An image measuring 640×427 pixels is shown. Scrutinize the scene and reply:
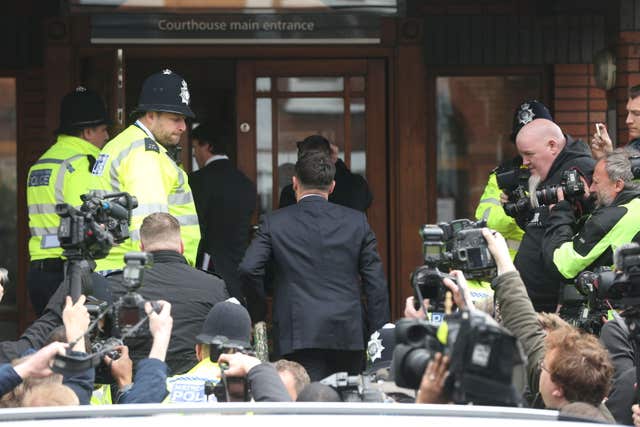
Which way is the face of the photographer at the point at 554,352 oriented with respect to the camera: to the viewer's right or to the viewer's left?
to the viewer's left

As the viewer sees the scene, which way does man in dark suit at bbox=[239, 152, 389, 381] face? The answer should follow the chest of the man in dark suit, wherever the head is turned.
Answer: away from the camera

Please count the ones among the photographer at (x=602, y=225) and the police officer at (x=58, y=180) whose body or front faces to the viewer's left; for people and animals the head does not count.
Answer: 1

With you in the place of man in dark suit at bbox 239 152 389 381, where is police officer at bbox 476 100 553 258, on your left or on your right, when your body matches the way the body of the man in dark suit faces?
on your right

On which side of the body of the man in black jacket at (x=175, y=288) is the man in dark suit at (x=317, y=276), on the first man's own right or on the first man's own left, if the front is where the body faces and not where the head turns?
on the first man's own right

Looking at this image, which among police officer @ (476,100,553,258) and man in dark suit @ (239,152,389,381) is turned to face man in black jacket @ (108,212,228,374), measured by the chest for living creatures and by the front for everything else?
the police officer

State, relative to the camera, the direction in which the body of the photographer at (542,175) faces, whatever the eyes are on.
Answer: to the viewer's left

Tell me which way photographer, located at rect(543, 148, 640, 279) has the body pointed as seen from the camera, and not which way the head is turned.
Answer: to the viewer's left

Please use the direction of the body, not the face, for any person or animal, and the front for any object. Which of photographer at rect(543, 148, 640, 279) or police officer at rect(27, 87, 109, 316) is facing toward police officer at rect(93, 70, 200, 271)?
the photographer

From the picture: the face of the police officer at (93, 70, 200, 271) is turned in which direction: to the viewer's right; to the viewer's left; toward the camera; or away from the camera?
to the viewer's right

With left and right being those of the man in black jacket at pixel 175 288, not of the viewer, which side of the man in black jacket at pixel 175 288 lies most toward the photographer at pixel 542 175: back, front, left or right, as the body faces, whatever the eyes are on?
right
